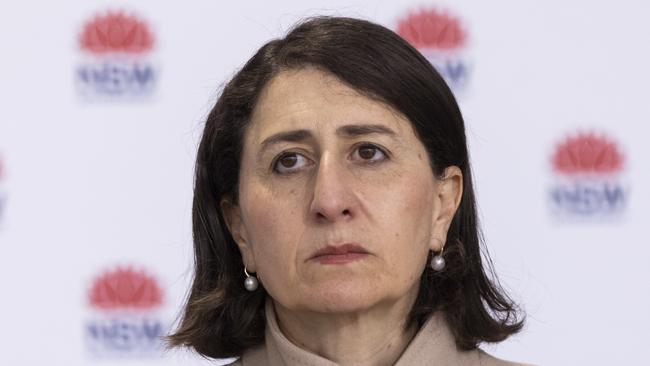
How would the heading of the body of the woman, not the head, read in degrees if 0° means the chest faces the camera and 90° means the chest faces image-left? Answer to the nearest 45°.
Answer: approximately 0°
